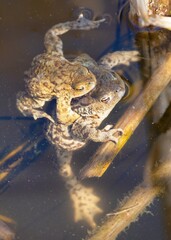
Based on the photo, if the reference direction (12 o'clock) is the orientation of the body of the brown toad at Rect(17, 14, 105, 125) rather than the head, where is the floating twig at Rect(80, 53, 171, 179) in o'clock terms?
The floating twig is roughly at 1 o'clock from the brown toad.

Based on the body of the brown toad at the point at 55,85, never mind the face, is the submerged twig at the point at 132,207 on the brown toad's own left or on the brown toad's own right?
on the brown toad's own right

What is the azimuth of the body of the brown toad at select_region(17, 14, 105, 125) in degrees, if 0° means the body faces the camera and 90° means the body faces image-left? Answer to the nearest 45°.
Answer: approximately 270°
